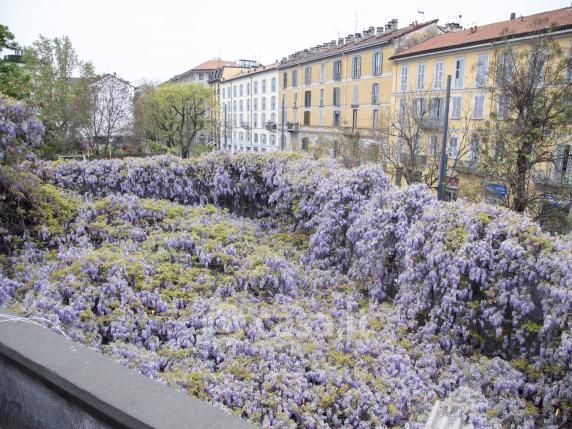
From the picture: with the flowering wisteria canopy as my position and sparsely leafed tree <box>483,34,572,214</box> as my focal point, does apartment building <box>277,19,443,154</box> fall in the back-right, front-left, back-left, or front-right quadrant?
front-left

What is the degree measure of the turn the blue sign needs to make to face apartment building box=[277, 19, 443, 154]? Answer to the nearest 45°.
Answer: approximately 90° to its right

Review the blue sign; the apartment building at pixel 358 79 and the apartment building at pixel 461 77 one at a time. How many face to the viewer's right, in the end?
0

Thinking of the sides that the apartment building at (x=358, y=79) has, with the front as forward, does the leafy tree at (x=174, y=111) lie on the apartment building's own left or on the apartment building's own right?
on the apartment building's own right

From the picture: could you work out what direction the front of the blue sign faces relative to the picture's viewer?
facing the viewer and to the left of the viewer

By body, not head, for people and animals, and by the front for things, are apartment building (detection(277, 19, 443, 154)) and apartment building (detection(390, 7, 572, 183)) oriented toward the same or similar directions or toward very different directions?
same or similar directions

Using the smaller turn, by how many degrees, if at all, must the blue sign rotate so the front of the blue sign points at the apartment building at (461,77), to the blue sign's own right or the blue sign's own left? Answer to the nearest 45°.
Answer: approximately 135° to the blue sign's own right

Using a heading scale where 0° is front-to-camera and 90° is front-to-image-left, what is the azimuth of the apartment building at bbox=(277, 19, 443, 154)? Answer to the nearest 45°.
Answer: approximately 45°

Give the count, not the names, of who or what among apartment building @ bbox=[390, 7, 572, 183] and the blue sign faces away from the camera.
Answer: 0

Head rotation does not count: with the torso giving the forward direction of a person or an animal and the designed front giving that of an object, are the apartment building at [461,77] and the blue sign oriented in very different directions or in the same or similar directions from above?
same or similar directions

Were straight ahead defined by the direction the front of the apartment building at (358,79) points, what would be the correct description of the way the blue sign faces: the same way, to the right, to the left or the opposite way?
the same way

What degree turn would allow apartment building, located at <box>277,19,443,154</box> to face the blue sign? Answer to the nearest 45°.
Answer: approximately 45° to its left

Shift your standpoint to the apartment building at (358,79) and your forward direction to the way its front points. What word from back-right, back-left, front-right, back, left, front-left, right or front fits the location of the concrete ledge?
front-left
